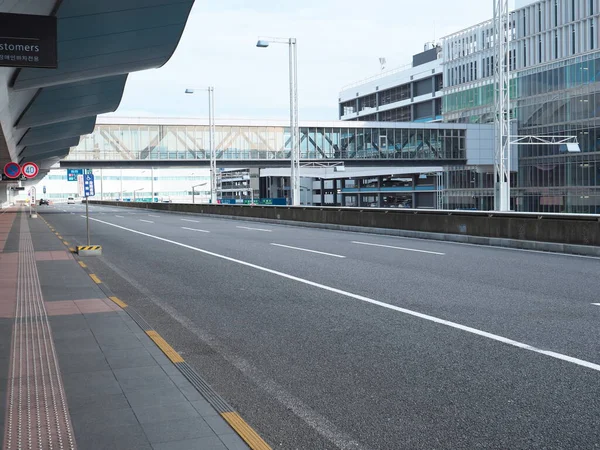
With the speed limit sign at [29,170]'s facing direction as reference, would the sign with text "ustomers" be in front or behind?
in front

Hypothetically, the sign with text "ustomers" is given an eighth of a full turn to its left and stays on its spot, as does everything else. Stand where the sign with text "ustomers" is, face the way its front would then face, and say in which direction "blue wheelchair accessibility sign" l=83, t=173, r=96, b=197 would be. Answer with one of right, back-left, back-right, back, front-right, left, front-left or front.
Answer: back-left

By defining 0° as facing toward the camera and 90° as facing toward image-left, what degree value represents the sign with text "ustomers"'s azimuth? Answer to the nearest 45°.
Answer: approximately 0°

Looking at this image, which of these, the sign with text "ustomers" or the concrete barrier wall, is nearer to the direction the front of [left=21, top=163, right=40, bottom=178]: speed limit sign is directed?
the sign with text "ustomers"

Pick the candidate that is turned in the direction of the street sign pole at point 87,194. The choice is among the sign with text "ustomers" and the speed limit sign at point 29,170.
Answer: the speed limit sign

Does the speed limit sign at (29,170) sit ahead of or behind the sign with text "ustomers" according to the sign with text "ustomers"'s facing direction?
behind

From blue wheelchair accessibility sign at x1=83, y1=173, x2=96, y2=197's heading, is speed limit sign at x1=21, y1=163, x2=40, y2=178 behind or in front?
behind

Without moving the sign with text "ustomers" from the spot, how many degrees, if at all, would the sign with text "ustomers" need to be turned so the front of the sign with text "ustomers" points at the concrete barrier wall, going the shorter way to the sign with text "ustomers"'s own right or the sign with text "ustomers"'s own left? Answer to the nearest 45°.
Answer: approximately 135° to the sign with text "ustomers"'s own left
